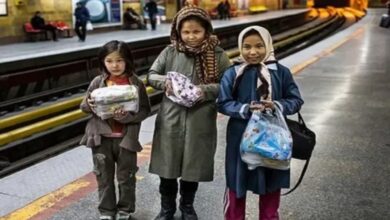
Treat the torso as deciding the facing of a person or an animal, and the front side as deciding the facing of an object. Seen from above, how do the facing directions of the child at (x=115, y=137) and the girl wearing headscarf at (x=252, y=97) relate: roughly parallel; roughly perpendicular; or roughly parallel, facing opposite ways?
roughly parallel

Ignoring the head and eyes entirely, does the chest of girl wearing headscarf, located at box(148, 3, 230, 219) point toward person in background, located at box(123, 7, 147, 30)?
no

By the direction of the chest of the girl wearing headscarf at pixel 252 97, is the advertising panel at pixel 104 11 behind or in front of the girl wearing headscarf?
behind

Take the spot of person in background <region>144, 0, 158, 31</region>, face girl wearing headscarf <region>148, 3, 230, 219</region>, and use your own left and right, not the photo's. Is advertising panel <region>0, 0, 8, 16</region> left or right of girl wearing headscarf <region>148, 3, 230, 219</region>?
right

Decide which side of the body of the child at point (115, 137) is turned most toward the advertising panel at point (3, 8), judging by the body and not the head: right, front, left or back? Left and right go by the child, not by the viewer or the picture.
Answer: back

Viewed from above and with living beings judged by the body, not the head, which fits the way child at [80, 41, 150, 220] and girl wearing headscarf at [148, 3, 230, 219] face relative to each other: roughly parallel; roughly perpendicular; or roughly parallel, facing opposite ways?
roughly parallel

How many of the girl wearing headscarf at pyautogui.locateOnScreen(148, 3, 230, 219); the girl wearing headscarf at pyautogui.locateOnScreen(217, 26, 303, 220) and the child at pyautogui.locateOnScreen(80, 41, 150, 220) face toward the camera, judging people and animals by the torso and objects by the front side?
3

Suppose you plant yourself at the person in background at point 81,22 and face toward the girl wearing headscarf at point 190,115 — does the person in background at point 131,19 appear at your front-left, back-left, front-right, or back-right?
back-left

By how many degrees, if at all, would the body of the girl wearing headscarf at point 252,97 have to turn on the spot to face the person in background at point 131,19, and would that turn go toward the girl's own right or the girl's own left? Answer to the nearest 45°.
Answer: approximately 180°

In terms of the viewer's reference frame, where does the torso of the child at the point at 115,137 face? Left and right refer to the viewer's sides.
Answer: facing the viewer

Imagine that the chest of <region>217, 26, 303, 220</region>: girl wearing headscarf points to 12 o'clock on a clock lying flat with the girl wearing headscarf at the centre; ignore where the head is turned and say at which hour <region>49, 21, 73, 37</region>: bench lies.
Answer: The bench is roughly at 5 o'clock from the girl wearing headscarf.

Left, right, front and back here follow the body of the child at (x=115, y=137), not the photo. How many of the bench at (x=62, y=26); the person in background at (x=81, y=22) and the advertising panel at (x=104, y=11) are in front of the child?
0

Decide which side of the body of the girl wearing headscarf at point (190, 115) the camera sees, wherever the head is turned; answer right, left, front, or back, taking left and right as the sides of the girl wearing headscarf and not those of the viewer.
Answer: front

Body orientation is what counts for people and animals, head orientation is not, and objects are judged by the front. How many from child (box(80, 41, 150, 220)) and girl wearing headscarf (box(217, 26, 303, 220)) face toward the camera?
2

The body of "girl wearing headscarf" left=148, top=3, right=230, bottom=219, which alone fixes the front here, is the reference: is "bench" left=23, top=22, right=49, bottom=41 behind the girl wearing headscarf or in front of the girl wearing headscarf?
behind

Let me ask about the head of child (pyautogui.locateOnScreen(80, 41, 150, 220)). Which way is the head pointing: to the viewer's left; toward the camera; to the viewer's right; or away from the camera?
toward the camera

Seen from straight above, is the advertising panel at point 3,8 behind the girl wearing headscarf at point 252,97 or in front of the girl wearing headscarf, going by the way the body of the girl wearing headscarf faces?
behind
